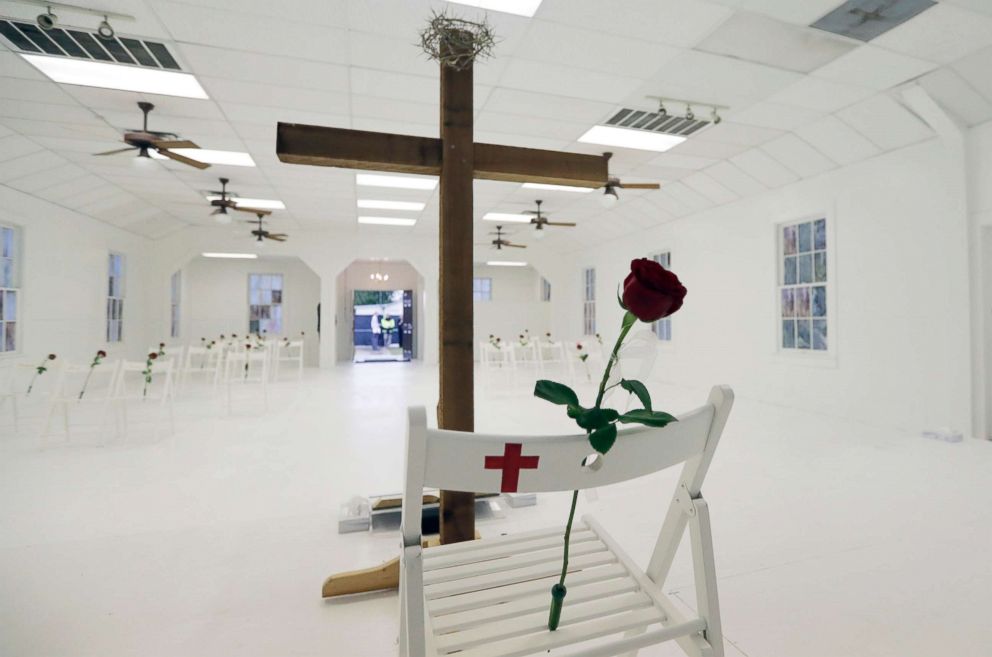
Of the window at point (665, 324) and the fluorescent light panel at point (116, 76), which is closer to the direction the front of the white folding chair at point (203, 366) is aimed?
the fluorescent light panel

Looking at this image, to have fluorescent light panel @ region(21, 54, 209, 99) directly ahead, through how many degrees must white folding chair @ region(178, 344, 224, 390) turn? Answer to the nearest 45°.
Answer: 0° — it already faces it

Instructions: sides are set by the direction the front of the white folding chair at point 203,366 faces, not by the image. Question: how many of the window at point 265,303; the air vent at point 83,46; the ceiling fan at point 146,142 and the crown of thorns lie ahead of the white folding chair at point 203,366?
3

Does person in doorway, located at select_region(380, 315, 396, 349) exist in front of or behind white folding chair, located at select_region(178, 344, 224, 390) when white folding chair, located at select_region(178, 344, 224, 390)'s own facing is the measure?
behind

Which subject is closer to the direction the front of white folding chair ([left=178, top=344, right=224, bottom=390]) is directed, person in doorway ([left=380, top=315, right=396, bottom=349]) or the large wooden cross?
the large wooden cross

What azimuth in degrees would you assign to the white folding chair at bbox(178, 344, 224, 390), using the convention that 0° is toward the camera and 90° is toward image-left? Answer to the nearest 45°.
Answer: approximately 0°
